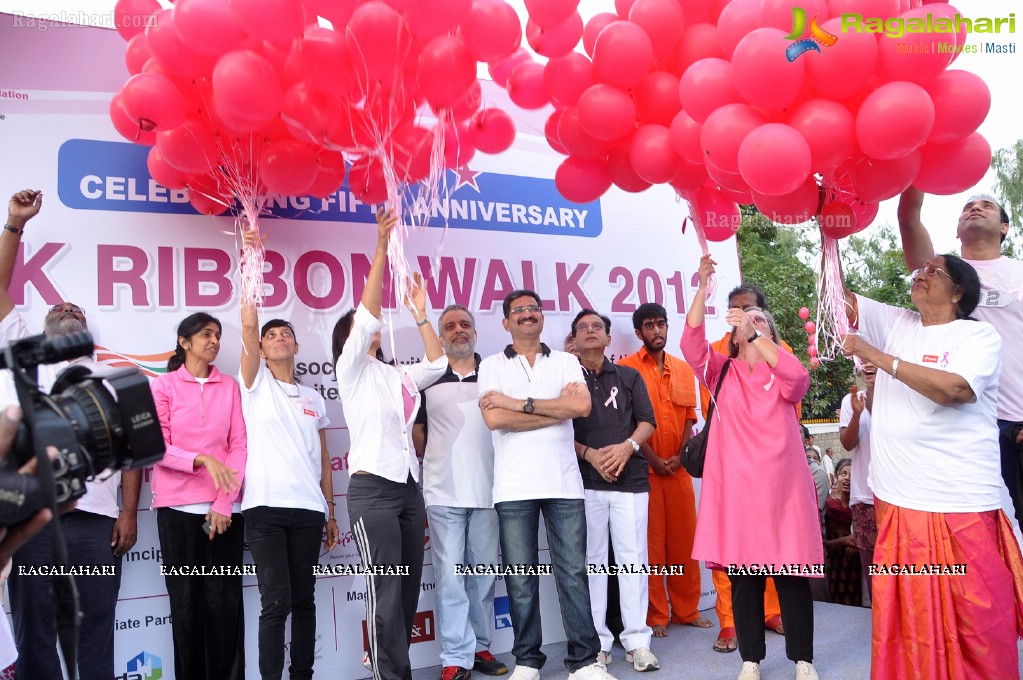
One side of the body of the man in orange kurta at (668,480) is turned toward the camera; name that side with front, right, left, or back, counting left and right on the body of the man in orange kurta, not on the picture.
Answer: front

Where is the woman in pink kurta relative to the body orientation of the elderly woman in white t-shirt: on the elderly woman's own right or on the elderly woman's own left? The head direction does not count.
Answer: on the elderly woman's own right

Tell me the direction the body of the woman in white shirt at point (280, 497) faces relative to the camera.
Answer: toward the camera

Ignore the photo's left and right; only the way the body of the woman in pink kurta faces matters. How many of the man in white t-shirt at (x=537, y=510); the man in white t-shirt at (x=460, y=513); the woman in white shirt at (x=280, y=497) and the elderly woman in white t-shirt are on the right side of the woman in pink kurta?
3

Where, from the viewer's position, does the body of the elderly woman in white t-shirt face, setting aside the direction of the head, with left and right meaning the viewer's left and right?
facing the viewer and to the left of the viewer

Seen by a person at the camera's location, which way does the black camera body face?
facing away from the viewer and to the right of the viewer

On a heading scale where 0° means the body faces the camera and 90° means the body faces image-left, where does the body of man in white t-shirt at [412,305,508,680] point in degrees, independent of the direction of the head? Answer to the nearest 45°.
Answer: approximately 0°

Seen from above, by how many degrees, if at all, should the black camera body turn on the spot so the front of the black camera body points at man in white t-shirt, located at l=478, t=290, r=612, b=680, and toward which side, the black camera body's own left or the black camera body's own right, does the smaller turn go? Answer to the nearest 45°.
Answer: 0° — it already faces them

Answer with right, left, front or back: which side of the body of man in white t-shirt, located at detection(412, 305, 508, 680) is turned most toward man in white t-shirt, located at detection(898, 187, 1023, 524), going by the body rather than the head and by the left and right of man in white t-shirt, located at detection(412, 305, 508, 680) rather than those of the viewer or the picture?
left
